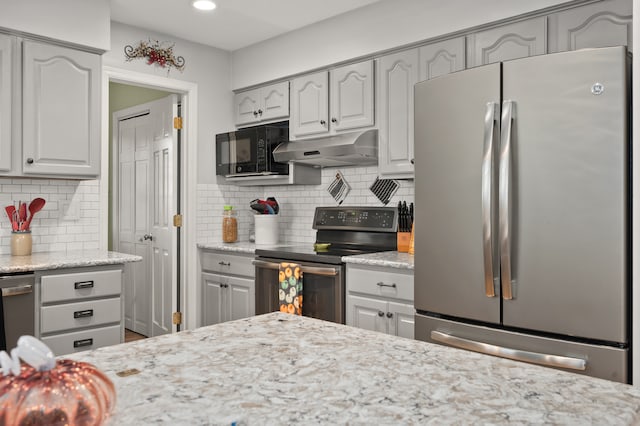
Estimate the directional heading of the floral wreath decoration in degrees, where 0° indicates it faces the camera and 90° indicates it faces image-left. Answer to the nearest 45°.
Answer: approximately 315°

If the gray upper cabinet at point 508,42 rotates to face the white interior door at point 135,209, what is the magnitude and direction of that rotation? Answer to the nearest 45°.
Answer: approximately 45° to its right

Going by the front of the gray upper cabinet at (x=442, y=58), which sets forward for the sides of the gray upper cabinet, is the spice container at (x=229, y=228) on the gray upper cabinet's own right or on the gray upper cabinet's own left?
on the gray upper cabinet's own right

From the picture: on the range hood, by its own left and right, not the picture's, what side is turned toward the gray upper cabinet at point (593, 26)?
left

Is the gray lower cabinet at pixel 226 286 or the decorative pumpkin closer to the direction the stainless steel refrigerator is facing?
the decorative pumpkin
